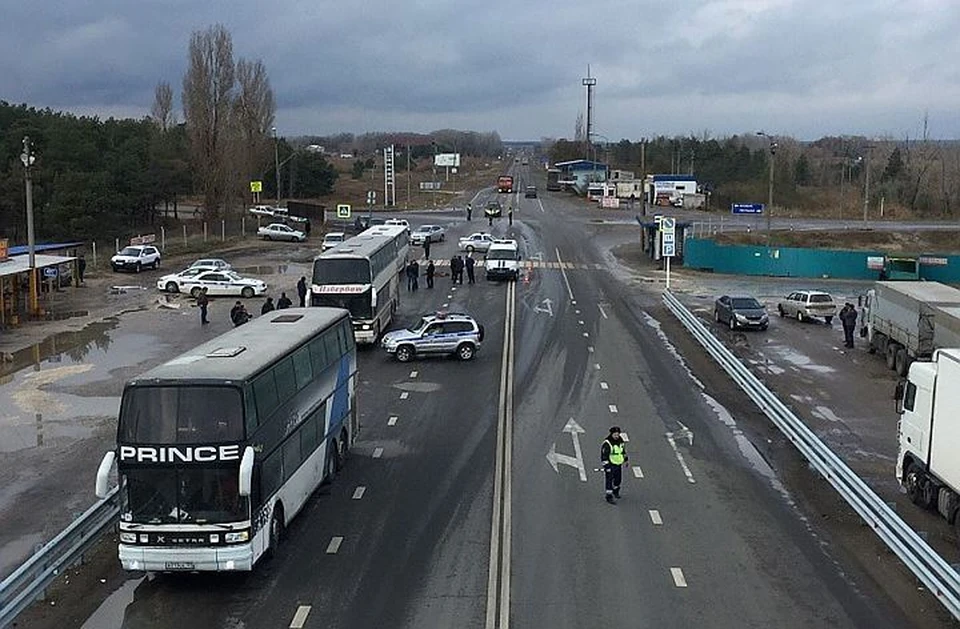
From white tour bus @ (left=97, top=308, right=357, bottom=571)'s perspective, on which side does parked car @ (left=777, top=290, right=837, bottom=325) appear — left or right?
on its left

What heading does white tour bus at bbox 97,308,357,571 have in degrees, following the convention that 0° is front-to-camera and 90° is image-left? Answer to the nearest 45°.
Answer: approximately 0°

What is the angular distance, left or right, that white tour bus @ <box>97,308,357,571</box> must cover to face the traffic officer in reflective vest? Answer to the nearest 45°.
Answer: approximately 90° to its left

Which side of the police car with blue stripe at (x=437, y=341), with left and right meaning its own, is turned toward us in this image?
left

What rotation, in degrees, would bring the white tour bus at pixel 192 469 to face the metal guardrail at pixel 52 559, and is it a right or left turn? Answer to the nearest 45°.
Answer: approximately 90° to its right

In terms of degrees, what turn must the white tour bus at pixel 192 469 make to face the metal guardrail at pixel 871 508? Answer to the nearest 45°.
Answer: approximately 90° to its left

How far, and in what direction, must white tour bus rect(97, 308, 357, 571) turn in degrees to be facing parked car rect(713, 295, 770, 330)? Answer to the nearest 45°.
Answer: approximately 135° to its left

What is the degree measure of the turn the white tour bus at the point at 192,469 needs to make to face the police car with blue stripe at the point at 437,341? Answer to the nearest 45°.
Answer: approximately 180°
